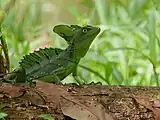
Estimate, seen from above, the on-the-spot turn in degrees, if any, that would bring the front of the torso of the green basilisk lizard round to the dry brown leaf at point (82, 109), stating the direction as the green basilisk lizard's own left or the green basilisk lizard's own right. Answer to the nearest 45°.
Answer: approximately 90° to the green basilisk lizard's own right

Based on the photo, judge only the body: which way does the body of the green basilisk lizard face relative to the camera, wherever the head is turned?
to the viewer's right
